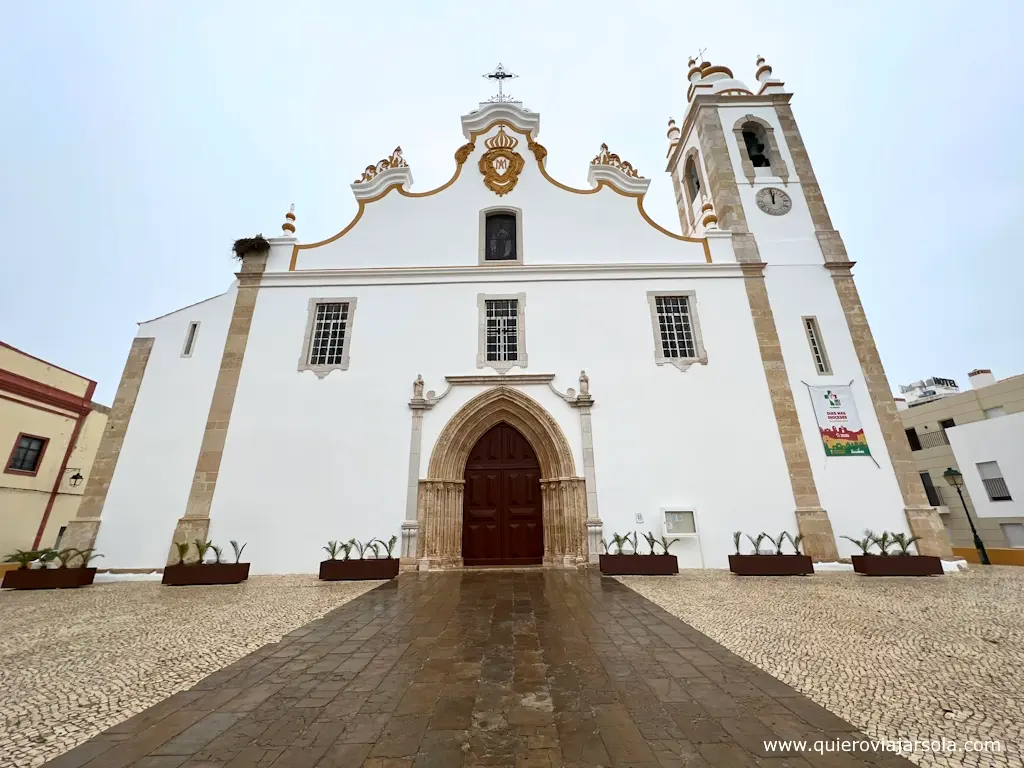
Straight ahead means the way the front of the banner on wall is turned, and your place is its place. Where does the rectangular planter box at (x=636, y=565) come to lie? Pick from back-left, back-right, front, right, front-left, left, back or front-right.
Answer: front-right

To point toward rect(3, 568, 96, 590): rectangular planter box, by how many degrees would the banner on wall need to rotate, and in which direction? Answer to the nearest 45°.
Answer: approximately 45° to its right

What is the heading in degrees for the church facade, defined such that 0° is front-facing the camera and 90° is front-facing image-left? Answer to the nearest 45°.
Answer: approximately 0°

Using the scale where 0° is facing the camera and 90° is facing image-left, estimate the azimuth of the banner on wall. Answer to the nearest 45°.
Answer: approximately 0°
